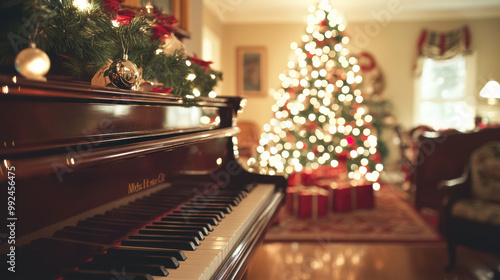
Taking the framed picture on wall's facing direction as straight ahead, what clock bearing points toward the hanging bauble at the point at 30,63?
The hanging bauble is roughly at 12 o'clock from the framed picture on wall.

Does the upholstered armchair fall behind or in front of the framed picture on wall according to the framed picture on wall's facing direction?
in front

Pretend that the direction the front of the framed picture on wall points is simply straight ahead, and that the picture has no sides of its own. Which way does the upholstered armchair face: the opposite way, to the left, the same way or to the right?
to the right

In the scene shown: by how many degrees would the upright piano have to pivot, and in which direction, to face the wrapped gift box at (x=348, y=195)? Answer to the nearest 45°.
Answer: approximately 90° to its left

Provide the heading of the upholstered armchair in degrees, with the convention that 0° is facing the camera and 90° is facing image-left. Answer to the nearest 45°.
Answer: approximately 45°

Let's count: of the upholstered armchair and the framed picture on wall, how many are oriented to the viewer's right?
0

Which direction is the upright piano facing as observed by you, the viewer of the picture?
facing the viewer and to the right of the viewer

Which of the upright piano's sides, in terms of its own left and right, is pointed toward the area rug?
left

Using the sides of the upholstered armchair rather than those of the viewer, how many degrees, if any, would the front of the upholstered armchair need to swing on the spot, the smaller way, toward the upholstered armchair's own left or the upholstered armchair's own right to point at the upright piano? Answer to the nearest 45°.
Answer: approximately 45° to the upholstered armchair's own left

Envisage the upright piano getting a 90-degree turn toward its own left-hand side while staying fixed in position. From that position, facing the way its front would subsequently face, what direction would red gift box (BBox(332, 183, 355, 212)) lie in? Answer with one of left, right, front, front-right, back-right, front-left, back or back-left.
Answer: front

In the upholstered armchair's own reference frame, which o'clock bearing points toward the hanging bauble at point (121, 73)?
The hanging bauble is roughly at 11 o'clock from the upholstered armchair.

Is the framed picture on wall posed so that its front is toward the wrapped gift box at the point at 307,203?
yes

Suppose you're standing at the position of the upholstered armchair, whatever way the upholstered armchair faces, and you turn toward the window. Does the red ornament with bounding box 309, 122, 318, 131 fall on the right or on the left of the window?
left

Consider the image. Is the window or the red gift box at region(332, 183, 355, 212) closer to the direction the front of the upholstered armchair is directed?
the red gift box

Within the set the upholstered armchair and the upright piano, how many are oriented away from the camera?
0
